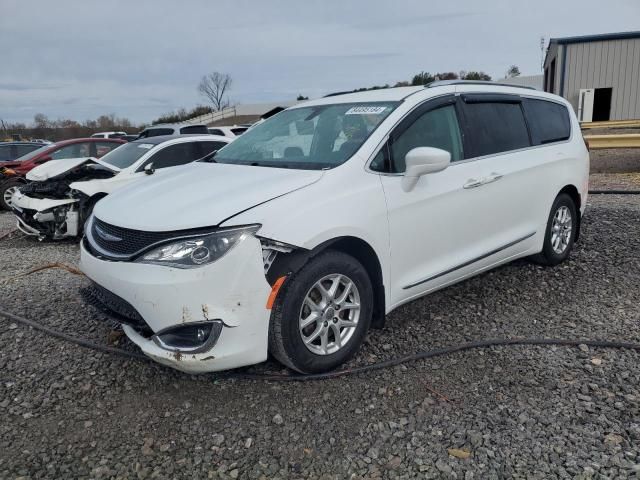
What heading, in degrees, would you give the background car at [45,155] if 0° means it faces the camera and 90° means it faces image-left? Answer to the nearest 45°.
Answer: approximately 45°

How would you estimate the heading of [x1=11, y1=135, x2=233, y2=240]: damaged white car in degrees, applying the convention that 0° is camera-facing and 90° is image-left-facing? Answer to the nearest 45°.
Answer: approximately 45°

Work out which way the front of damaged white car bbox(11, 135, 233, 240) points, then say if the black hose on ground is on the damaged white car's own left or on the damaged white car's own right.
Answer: on the damaged white car's own left

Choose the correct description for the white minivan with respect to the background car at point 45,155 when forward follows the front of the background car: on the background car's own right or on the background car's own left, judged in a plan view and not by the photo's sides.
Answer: on the background car's own left

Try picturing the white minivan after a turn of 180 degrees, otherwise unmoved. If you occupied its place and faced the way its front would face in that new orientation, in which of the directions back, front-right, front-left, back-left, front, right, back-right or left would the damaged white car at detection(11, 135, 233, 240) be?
left

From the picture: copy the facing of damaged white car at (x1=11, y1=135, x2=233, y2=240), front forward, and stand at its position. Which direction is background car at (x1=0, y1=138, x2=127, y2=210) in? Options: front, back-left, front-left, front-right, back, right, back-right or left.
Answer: back-right

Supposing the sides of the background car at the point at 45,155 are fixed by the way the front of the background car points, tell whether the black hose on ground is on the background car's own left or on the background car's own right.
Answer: on the background car's own left
